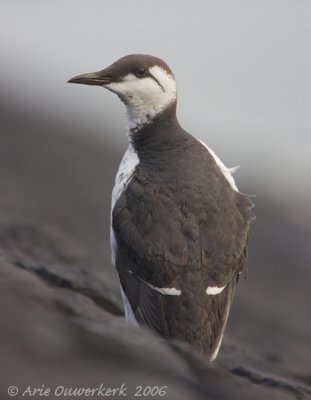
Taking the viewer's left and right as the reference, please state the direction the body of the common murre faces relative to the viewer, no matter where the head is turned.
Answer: facing away from the viewer and to the left of the viewer
